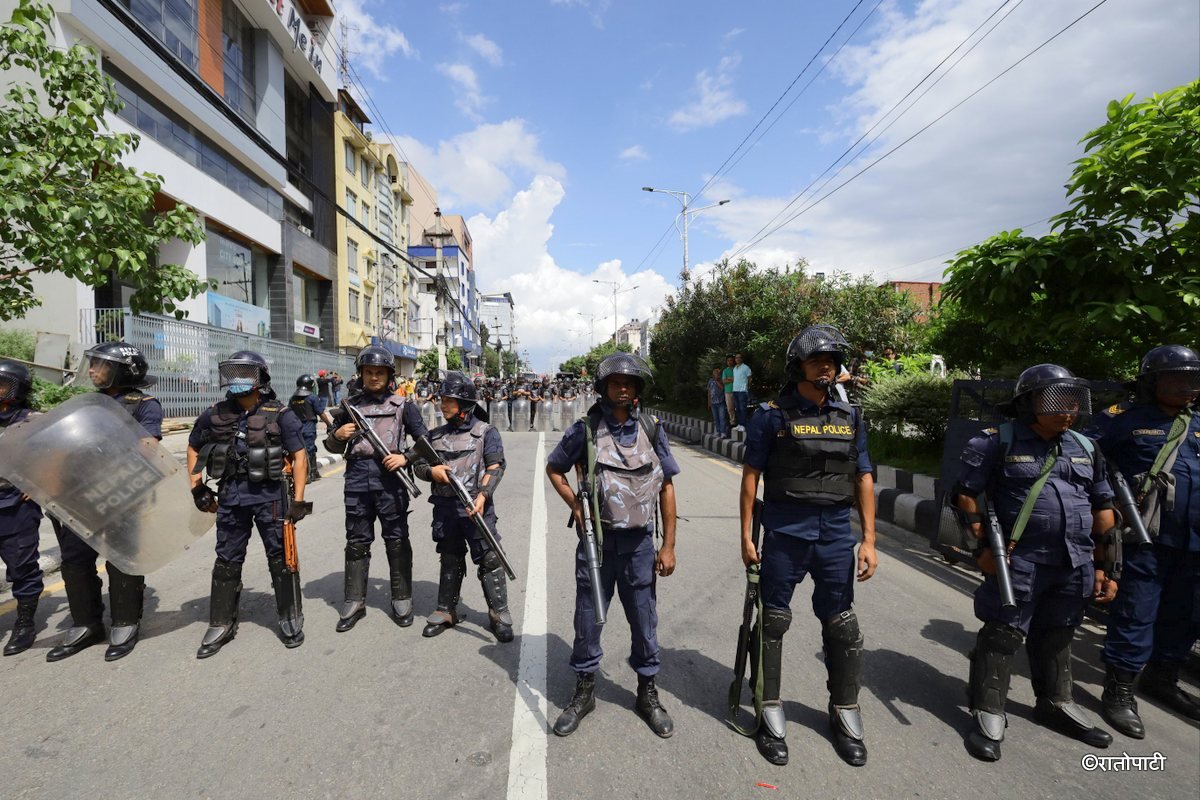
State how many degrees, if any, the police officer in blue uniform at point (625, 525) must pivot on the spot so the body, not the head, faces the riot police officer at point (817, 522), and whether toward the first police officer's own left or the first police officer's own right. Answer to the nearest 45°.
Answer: approximately 90° to the first police officer's own left

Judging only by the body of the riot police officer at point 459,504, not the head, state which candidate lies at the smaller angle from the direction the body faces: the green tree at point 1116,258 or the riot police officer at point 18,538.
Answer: the riot police officer

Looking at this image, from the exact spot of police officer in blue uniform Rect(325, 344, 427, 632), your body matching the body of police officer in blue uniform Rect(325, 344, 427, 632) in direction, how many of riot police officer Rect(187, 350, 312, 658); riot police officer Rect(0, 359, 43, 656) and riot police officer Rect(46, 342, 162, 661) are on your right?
3

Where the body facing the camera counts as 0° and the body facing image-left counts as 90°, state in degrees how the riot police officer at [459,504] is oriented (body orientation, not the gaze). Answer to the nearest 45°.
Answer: approximately 45°

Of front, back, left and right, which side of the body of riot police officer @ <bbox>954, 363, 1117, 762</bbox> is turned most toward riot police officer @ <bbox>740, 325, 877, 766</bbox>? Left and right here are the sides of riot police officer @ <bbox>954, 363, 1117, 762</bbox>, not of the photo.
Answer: right

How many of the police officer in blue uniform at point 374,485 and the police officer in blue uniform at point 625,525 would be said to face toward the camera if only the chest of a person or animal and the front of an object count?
2

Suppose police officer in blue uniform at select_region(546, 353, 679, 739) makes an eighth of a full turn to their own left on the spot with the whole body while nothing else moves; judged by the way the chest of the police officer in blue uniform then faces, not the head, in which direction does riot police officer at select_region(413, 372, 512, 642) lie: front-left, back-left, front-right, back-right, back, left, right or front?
back

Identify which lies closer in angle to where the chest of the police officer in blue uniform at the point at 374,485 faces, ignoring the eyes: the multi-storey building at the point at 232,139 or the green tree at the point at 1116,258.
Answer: the green tree
